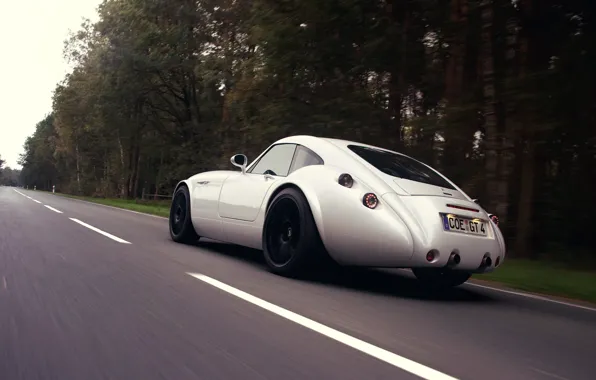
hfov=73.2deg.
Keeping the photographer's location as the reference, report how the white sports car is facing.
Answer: facing away from the viewer and to the left of the viewer
